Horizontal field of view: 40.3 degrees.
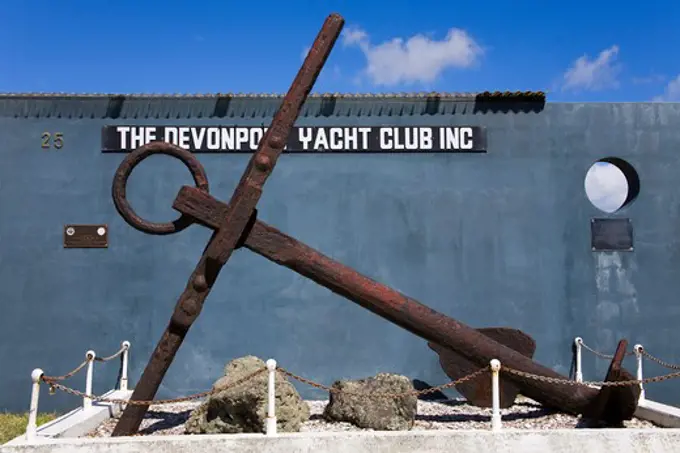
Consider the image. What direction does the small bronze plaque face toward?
toward the camera

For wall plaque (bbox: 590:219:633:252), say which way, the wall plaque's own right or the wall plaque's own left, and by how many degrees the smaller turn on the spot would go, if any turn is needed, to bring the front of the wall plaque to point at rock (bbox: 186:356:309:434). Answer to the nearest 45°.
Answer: approximately 45° to the wall plaque's own right

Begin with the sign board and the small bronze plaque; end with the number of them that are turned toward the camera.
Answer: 2

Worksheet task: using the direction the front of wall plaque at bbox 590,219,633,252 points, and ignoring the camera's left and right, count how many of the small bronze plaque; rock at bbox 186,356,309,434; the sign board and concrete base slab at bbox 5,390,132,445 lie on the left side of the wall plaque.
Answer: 0

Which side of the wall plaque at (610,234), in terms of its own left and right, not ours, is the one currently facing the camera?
front

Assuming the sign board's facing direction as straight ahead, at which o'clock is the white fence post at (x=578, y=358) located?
The white fence post is roughly at 9 o'clock from the sign board.

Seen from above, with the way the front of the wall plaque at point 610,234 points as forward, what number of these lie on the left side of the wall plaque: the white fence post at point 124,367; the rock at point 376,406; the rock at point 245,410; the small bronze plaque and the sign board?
0

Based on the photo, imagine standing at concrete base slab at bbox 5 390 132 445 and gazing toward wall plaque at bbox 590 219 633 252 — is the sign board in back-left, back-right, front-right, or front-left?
front-left

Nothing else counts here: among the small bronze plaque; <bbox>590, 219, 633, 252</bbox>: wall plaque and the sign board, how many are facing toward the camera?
3

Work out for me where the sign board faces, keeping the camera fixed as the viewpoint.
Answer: facing the viewer

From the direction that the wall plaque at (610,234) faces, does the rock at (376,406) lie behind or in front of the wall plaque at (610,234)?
in front

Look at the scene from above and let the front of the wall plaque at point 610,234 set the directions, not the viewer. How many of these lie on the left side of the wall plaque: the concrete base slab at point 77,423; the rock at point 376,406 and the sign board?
0

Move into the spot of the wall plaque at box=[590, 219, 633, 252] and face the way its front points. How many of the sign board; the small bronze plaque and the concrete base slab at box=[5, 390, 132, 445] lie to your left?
0

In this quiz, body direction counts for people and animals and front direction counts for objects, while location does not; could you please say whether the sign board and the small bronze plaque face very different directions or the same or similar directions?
same or similar directions

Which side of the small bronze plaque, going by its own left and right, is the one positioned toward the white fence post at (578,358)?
left

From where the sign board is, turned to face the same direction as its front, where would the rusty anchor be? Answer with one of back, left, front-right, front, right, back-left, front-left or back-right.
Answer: front

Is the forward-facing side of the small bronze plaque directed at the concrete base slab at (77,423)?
yes

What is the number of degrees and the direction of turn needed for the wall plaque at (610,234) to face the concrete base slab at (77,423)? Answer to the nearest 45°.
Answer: approximately 45° to its right
